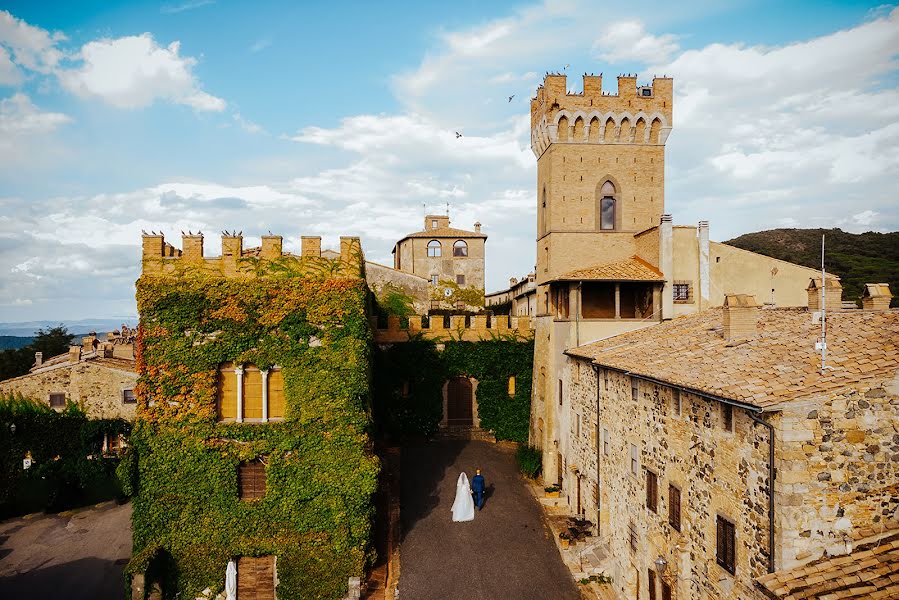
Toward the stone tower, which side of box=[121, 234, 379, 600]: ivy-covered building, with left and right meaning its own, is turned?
left

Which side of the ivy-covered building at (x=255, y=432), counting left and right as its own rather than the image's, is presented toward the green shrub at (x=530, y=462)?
left

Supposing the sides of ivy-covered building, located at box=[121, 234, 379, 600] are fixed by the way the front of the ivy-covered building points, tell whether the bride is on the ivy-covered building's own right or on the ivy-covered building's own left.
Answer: on the ivy-covered building's own left

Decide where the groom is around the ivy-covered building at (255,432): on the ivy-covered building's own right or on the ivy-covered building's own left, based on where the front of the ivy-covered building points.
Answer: on the ivy-covered building's own left

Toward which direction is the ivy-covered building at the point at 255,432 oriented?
toward the camera
